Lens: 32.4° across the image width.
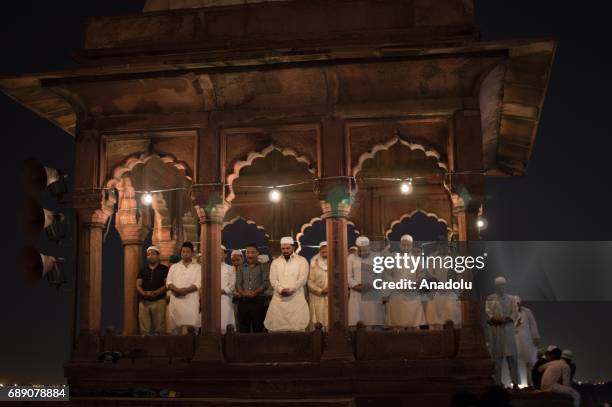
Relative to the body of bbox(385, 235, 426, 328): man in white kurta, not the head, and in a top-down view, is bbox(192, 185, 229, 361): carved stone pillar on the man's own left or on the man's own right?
on the man's own right

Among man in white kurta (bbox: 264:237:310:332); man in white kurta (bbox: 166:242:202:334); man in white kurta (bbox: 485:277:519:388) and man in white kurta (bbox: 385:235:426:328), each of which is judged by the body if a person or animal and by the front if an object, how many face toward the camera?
4

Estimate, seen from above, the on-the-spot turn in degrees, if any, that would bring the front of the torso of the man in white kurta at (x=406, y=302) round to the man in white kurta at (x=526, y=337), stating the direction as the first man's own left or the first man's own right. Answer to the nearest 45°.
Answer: approximately 135° to the first man's own left

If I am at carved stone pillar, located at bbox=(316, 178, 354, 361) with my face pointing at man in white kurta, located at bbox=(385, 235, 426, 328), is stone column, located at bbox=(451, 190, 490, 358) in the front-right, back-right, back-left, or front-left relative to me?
front-right

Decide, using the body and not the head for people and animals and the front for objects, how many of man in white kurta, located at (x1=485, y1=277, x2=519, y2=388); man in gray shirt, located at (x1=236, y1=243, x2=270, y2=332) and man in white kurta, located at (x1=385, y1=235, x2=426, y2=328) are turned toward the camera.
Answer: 3

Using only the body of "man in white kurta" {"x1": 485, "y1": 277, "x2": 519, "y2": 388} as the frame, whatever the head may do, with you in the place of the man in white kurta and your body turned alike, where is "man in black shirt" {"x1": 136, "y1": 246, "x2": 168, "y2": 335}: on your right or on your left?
on your right

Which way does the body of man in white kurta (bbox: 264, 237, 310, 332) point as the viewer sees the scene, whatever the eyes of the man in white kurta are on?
toward the camera

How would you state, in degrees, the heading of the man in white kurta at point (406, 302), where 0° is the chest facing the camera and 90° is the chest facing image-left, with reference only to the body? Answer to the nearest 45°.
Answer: approximately 0°

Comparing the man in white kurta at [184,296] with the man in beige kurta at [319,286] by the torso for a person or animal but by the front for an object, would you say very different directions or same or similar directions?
same or similar directions

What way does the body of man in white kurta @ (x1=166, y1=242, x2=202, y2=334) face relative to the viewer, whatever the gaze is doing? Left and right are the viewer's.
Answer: facing the viewer

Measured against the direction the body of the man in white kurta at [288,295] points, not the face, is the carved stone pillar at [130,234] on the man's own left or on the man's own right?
on the man's own right

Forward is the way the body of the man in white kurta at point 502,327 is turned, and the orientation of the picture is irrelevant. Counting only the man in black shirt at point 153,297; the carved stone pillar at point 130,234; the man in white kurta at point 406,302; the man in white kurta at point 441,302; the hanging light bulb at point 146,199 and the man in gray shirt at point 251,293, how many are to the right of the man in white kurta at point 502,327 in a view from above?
6

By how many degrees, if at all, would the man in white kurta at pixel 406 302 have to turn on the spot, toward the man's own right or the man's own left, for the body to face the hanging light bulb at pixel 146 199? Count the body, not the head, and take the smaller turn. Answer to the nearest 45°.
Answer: approximately 90° to the man's own right

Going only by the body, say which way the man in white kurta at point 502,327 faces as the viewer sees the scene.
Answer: toward the camera
